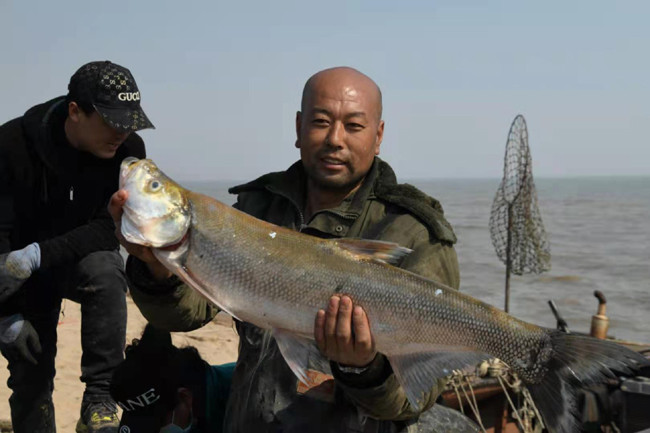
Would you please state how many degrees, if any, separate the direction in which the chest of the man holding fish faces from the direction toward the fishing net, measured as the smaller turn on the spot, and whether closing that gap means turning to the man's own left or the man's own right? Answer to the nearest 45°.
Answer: approximately 135° to the man's own left

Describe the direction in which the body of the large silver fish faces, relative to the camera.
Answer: to the viewer's left

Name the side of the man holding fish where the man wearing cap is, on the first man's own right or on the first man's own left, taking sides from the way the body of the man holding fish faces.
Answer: on the first man's own right

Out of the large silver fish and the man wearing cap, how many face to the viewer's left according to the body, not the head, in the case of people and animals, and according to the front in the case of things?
1

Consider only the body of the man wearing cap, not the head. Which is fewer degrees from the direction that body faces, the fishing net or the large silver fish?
the large silver fish

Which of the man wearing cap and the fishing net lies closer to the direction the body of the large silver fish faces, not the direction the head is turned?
the man wearing cap

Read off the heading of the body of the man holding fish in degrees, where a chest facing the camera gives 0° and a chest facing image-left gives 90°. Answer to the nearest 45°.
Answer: approximately 0°

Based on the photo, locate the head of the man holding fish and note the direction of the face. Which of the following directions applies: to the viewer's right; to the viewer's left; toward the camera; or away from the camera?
toward the camera

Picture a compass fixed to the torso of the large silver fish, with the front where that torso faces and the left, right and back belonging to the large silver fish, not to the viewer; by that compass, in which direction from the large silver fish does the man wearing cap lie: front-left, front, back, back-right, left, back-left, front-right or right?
front-right

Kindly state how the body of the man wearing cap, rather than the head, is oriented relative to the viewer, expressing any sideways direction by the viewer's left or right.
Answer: facing the viewer and to the right of the viewer

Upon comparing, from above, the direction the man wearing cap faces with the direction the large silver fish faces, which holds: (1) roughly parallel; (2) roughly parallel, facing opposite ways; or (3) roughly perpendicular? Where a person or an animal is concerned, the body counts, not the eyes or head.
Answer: roughly parallel, facing opposite ways

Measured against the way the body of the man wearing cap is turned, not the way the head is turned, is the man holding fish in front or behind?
in front
